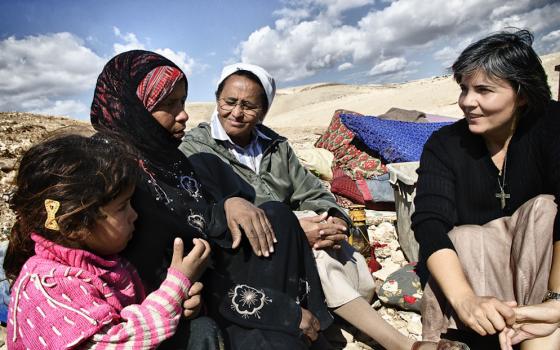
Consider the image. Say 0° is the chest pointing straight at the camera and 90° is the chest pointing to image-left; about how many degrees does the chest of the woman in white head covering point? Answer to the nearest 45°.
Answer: approximately 315°

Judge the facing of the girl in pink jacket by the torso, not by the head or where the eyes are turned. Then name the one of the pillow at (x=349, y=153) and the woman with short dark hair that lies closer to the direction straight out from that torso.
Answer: the woman with short dark hair

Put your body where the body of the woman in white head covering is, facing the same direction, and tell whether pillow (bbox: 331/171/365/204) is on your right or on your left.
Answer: on your left

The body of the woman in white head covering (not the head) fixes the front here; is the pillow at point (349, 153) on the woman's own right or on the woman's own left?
on the woman's own left

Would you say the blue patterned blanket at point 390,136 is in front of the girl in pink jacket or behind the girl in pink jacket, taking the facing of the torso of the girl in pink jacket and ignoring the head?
in front

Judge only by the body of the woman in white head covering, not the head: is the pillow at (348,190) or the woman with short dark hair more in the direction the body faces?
the woman with short dark hair

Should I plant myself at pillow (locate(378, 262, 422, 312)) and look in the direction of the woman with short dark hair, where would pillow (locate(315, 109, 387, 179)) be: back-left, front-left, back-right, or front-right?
back-left

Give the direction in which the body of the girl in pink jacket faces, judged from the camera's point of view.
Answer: to the viewer's right

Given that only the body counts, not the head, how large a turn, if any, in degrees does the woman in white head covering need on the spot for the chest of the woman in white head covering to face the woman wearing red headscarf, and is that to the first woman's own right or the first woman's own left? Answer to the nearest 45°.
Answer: approximately 45° to the first woman's own right

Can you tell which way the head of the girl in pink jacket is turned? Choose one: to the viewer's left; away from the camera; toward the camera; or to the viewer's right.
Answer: to the viewer's right

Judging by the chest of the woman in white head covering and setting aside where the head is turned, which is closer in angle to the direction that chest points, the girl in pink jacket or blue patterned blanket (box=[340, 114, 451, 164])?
the girl in pink jacket

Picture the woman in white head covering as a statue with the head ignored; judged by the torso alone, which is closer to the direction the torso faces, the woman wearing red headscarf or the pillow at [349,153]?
the woman wearing red headscarf

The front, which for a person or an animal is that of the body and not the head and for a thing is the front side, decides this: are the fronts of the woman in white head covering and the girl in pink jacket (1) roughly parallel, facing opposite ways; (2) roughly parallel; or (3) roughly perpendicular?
roughly perpendicular

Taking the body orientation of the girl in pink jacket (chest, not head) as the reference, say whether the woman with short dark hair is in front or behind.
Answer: in front

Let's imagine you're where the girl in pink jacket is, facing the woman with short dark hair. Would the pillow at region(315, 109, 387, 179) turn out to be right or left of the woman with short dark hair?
left
